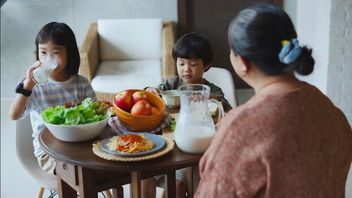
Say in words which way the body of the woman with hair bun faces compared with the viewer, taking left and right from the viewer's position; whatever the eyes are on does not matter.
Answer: facing away from the viewer and to the left of the viewer

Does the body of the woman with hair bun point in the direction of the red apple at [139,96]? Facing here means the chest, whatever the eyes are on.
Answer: yes

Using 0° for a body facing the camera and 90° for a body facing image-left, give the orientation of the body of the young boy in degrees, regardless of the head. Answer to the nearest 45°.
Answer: approximately 45°

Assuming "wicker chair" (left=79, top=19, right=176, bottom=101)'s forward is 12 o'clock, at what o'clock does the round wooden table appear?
The round wooden table is roughly at 12 o'clock from the wicker chair.

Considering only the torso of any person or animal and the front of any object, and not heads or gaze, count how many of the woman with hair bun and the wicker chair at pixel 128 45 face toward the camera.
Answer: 1

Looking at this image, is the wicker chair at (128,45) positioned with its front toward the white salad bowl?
yes

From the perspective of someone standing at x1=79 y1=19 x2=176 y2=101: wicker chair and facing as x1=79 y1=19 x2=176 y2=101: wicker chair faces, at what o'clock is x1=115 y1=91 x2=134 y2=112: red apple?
The red apple is roughly at 12 o'clock from the wicker chair.

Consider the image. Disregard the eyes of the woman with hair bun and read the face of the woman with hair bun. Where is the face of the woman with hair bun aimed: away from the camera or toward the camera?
away from the camera

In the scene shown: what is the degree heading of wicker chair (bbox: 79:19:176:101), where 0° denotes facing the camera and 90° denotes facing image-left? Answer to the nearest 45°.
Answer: approximately 0°
